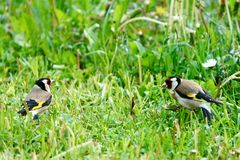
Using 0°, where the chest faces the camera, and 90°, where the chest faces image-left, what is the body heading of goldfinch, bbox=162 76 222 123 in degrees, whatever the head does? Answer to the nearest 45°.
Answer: approximately 90°

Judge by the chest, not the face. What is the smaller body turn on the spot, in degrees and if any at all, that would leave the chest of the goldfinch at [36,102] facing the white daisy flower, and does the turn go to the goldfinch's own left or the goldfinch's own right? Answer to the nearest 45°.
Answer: approximately 45° to the goldfinch's own right

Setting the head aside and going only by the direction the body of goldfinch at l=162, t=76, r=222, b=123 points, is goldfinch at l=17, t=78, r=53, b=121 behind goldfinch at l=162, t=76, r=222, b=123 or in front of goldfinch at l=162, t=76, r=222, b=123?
in front

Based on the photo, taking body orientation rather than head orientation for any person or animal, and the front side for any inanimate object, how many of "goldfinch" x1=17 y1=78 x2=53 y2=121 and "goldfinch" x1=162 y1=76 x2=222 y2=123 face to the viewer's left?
1

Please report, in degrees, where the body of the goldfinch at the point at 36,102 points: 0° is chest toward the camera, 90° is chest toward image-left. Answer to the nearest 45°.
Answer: approximately 225°

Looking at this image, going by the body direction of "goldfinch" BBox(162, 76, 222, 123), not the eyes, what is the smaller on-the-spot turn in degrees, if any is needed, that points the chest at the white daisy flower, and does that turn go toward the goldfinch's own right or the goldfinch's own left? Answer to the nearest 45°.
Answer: approximately 90° to the goldfinch's own right

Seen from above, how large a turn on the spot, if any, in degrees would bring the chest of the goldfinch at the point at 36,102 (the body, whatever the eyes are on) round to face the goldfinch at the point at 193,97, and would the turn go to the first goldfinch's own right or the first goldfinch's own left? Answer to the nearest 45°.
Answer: approximately 45° to the first goldfinch's own right

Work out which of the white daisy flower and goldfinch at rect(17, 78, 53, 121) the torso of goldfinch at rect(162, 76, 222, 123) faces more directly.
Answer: the goldfinch
